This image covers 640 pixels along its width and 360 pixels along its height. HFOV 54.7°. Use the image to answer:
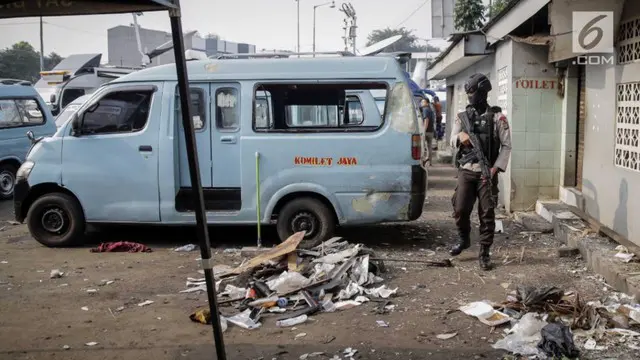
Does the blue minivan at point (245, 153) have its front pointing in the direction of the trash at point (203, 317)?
no

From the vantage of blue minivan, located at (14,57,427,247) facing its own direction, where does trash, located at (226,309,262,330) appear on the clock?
The trash is roughly at 9 o'clock from the blue minivan.

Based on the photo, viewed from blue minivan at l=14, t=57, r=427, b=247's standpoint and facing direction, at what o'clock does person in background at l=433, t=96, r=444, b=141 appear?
The person in background is roughly at 4 o'clock from the blue minivan.

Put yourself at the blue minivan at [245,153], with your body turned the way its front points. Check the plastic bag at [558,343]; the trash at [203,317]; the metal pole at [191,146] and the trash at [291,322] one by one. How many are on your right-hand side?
0

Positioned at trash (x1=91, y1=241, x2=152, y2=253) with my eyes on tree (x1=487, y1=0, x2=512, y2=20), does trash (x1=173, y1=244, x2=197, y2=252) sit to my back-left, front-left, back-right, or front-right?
front-right

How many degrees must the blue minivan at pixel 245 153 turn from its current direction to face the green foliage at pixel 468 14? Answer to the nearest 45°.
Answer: approximately 135° to its right

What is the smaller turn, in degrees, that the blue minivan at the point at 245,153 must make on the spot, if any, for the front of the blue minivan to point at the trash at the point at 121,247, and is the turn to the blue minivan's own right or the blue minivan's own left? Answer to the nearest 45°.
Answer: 0° — it already faces it

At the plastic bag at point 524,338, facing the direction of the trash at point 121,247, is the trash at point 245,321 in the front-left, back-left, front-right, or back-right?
front-left

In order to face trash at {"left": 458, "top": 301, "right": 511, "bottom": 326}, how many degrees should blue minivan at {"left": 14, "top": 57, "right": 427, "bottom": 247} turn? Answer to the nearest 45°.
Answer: approximately 135° to its left

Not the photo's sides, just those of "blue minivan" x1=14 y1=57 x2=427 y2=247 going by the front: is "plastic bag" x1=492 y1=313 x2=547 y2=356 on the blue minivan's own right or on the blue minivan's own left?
on the blue minivan's own left

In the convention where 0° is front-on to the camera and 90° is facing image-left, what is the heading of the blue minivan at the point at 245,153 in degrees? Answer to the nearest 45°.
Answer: approximately 90°

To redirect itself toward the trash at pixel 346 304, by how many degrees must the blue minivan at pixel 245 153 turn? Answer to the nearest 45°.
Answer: approximately 90° to its left

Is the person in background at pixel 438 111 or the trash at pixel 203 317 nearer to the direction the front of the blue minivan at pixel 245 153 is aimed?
the trash

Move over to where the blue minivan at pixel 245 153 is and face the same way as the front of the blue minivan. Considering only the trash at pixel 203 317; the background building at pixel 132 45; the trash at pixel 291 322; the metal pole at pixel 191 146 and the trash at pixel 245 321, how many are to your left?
4

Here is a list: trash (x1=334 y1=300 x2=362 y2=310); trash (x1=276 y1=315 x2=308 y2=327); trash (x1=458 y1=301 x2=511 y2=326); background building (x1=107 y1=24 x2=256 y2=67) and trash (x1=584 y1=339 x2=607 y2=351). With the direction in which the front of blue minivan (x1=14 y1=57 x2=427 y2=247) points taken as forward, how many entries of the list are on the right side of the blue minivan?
1

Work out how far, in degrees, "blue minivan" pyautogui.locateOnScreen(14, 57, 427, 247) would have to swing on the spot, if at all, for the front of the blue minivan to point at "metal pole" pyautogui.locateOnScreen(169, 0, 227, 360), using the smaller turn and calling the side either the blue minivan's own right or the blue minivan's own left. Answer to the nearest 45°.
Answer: approximately 90° to the blue minivan's own left

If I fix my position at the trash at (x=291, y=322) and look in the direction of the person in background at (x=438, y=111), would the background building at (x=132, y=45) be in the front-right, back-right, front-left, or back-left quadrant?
front-left

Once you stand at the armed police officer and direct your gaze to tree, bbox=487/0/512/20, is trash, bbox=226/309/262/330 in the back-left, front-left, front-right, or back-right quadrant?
back-left

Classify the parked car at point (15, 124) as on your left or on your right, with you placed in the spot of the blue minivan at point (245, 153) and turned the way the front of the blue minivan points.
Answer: on your right

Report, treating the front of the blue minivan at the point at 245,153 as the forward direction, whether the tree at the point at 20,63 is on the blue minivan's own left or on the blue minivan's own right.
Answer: on the blue minivan's own right

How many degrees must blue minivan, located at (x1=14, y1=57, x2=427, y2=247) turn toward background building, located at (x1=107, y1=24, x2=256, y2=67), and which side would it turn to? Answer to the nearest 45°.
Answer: approximately 90° to its right

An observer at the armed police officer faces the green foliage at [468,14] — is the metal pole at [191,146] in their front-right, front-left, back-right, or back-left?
back-left

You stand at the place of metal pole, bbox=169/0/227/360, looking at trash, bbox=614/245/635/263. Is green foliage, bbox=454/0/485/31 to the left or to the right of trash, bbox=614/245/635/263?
left
